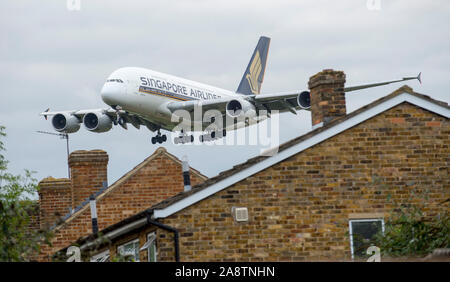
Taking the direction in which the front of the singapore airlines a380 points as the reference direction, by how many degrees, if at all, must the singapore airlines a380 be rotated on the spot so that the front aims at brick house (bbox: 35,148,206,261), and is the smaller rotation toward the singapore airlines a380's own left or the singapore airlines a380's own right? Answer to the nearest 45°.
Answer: approximately 45° to the singapore airlines a380's own left

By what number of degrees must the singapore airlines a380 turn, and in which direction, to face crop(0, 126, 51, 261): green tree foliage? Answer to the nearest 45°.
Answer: approximately 45° to its left

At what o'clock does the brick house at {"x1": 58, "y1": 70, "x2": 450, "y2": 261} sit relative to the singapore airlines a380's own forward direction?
The brick house is roughly at 10 o'clock from the singapore airlines a380.

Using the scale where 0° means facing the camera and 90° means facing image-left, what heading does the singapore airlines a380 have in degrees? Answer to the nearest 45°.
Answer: approximately 45°
